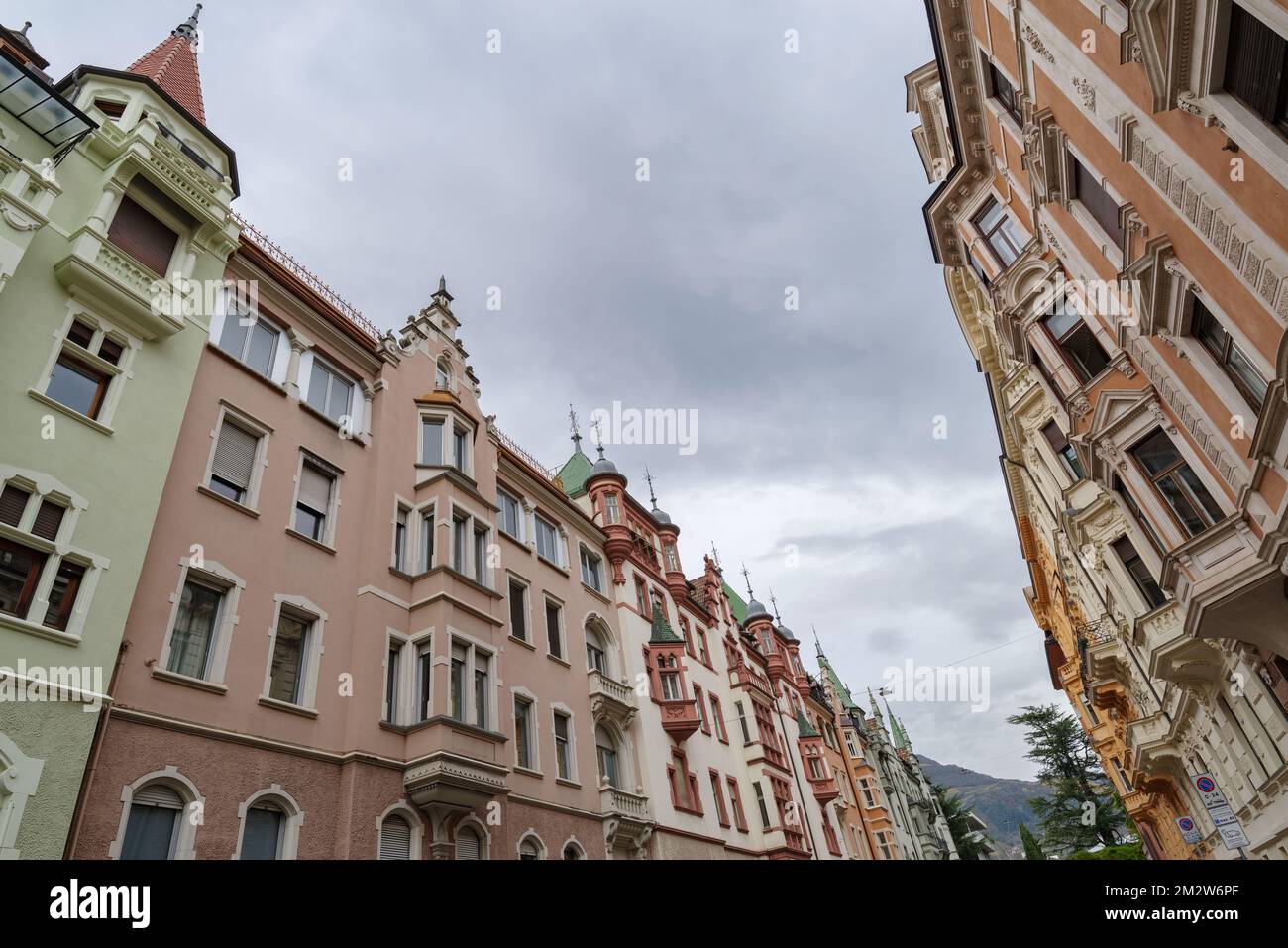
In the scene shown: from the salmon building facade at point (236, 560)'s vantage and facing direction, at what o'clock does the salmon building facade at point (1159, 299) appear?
the salmon building facade at point (1159, 299) is roughly at 11 o'clock from the salmon building facade at point (236, 560).

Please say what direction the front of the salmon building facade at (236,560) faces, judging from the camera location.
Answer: facing the viewer and to the right of the viewer

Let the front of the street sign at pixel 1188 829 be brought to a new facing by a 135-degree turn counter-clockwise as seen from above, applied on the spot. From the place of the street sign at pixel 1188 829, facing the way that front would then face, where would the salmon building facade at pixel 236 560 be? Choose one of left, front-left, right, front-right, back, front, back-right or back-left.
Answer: back

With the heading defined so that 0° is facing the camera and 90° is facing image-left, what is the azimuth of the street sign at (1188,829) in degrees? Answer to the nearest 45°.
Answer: approximately 0°
